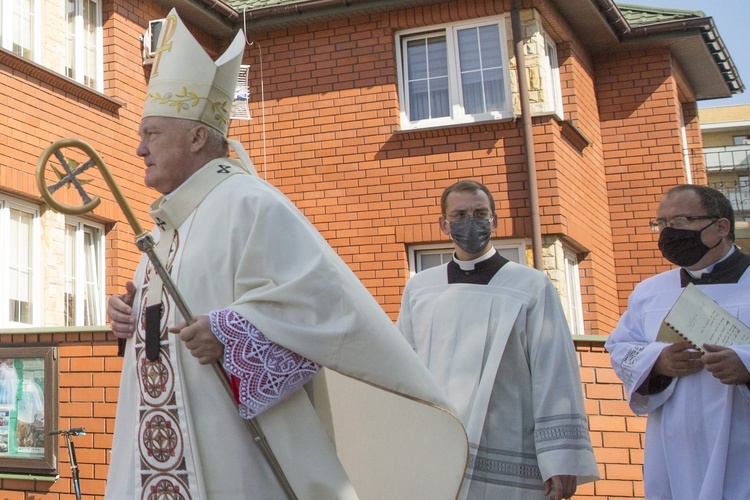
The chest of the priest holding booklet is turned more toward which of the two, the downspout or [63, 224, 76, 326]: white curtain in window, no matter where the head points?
the white curtain in window

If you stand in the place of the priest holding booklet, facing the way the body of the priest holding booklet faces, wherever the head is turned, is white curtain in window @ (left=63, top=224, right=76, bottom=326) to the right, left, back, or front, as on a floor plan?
right

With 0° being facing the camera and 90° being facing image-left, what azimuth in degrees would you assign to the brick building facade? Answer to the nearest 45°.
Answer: approximately 0°

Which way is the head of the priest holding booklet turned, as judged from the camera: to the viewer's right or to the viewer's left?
to the viewer's left
